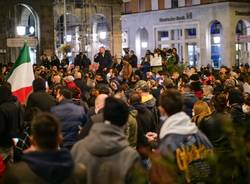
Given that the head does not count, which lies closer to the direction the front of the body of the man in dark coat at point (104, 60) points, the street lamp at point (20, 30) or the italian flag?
the italian flag

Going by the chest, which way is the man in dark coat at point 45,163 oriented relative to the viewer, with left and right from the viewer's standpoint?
facing away from the viewer

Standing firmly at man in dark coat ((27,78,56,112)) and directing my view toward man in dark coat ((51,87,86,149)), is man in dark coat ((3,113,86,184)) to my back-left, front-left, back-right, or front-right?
front-right

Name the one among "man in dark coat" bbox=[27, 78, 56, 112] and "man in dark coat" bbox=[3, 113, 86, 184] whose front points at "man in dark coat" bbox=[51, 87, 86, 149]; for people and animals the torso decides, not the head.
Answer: "man in dark coat" bbox=[3, 113, 86, 184]

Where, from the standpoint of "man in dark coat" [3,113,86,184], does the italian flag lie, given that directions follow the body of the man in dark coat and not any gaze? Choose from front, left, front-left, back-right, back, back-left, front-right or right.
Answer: front

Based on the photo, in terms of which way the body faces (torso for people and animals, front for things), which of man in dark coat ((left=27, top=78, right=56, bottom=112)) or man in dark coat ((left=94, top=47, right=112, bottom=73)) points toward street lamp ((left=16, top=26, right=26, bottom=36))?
man in dark coat ((left=27, top=78, right=56, bottom=112))

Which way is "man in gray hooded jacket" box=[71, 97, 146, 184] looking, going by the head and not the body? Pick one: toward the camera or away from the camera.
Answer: away from the camera

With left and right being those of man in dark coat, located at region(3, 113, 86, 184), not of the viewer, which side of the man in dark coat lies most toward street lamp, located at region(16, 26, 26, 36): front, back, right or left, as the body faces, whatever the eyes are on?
front

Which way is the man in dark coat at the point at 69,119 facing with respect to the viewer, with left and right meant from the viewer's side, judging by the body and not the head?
facing away from the viewer and to the left of the viewer

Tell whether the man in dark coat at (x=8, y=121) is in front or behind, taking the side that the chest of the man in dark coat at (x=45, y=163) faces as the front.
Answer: in front

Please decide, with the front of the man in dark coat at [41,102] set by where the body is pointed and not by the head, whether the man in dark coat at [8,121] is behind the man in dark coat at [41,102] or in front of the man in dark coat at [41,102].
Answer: behind

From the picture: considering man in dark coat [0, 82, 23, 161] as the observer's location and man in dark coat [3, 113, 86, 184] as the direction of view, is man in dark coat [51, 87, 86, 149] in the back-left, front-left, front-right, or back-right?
front-left

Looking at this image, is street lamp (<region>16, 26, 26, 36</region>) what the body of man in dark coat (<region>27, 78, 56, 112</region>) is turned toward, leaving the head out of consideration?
yes

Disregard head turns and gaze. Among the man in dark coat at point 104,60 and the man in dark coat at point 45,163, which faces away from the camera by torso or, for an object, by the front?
the man in dark coat at point 45,163

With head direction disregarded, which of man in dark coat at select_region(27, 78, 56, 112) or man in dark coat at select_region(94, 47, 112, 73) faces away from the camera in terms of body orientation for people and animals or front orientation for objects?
man in dark coat at select_region(27, 78, 56, 112)

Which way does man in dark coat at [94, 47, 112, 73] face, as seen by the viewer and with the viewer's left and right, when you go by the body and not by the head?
facing the viewer and to the left of the viewer

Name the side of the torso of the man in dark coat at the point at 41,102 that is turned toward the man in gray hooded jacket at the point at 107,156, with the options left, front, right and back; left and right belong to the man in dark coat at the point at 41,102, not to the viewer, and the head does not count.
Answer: back

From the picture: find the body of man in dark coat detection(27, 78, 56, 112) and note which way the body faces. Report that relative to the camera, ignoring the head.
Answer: away from the camera
